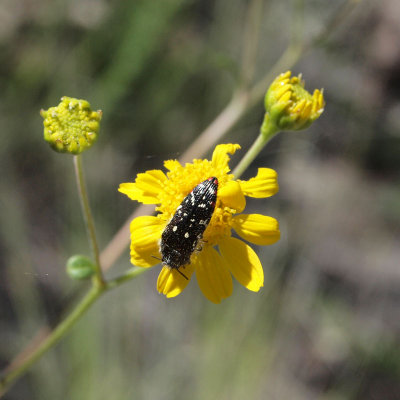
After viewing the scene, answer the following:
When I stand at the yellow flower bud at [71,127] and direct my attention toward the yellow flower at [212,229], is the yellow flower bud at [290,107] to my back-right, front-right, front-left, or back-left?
front-left

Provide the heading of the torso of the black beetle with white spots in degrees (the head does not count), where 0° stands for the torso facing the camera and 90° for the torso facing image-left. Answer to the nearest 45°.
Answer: approximately 45°

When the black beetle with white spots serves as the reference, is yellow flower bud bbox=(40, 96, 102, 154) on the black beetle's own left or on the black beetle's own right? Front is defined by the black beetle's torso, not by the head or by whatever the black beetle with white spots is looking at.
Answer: on the black beetle's own right

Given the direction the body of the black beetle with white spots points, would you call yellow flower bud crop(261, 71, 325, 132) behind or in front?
behind

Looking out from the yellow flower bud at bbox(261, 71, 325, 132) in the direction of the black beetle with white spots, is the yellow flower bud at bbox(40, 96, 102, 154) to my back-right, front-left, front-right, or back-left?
front-right
